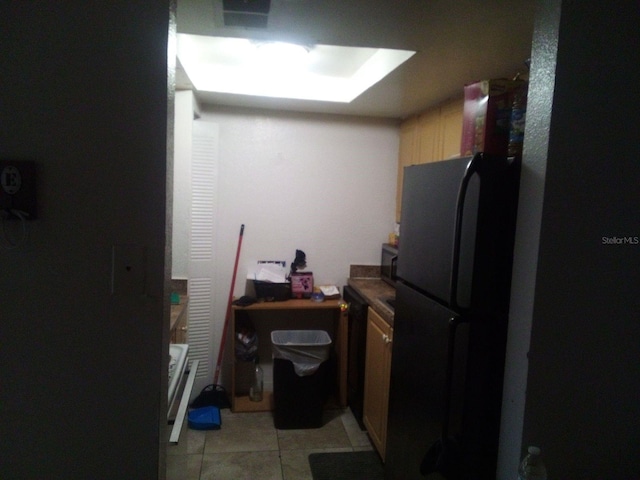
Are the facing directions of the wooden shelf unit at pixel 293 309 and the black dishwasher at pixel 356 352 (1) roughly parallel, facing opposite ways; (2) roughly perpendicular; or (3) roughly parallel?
roughly perpendicular

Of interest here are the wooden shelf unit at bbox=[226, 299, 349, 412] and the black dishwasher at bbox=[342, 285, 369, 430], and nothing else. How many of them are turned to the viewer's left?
1

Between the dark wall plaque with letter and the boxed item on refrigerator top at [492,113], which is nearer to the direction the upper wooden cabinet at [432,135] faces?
the dark wall plaque with letter

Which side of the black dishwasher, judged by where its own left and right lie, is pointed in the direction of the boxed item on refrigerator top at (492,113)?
left

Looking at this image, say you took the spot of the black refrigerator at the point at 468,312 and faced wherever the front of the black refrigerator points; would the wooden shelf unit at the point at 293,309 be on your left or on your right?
on your right

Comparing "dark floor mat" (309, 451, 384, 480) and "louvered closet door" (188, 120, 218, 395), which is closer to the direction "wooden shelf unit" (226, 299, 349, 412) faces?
the dark floor mat

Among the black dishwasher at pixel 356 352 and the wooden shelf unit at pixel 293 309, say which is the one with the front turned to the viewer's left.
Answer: the black dishwasher

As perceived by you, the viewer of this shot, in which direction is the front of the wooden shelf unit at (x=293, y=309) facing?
facing the viewer

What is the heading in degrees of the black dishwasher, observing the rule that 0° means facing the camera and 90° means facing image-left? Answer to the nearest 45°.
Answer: approximately 90°

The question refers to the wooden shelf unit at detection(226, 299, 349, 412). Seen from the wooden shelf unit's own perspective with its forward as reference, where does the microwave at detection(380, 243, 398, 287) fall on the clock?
The microwave is roughly at 9 o'clock from the wooden shelf unit.

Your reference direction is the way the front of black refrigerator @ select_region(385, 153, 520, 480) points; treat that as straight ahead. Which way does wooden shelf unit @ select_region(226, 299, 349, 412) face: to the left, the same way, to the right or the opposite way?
to the left

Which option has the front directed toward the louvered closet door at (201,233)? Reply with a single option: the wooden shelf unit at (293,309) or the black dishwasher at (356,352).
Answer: the black dishwasher

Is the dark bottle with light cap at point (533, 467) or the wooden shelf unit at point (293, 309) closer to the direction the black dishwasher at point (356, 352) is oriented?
the wooden shelf unit

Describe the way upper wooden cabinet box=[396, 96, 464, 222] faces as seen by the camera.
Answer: facing the viewer and to the left of the viewer

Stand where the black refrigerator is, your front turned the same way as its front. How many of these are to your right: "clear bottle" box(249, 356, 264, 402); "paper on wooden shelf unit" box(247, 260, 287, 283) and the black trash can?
3
